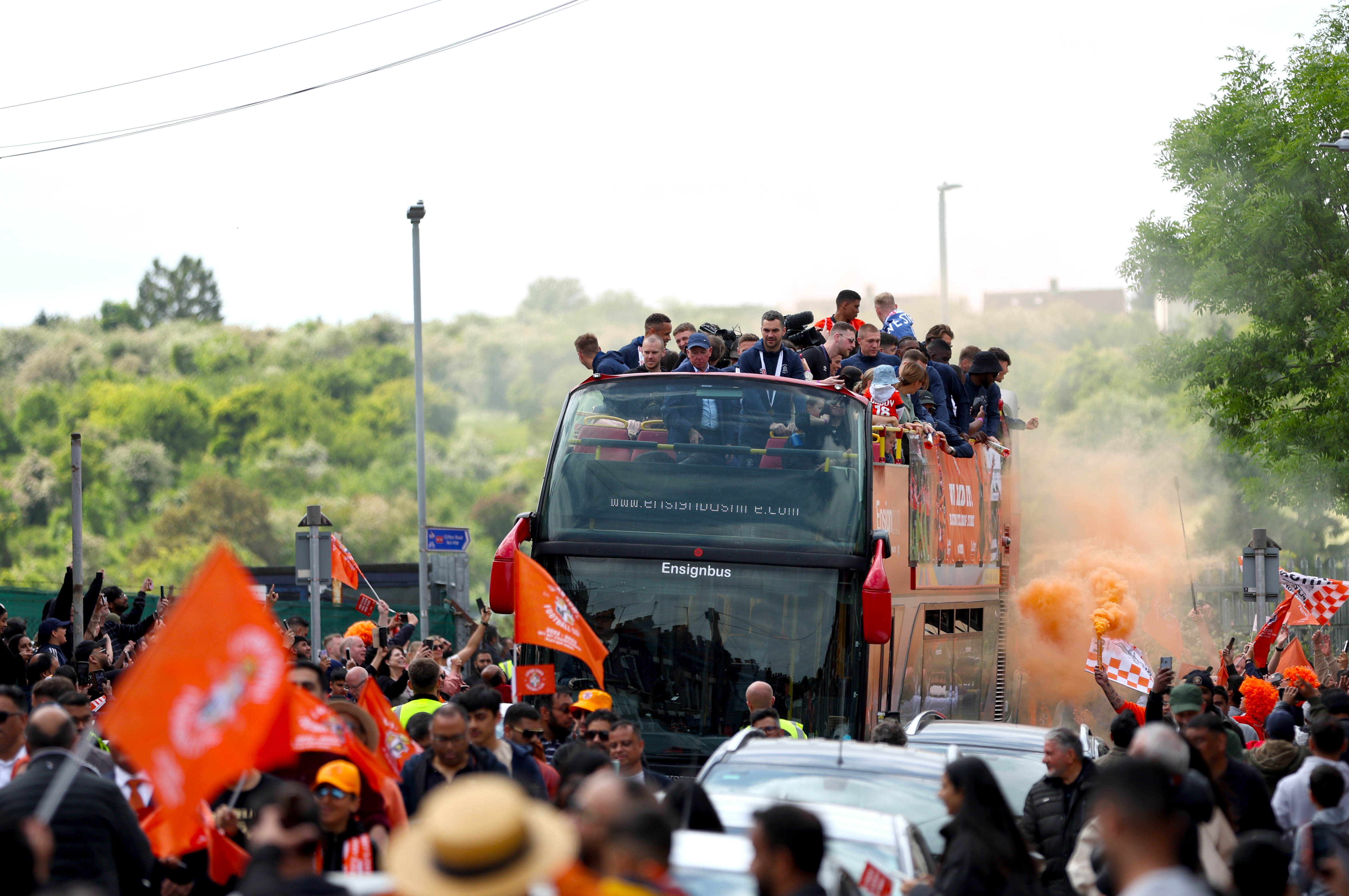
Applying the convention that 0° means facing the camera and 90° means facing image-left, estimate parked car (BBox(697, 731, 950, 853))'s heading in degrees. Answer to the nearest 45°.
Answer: approximately 0°

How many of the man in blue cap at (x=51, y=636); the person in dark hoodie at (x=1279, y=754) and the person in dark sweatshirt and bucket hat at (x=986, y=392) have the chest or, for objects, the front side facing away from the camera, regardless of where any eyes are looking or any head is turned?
1

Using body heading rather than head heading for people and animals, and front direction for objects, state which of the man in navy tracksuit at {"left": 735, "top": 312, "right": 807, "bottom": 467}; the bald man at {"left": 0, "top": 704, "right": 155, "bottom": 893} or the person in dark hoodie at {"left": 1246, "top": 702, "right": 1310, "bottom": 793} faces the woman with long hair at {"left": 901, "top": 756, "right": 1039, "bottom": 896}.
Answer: the man in navy tracksuit

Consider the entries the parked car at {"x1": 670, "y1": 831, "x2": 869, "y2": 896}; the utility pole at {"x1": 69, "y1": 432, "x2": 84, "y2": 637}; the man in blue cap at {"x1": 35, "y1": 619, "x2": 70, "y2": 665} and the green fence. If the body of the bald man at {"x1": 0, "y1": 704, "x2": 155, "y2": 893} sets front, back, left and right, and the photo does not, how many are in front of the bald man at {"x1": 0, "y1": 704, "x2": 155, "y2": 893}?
3

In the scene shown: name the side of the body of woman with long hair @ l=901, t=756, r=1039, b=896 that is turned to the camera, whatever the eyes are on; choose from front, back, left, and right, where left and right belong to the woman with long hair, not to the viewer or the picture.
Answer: left

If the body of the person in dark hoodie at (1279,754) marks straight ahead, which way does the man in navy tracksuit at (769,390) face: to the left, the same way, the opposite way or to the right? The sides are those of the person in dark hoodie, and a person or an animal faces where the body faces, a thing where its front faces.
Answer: the opposite way

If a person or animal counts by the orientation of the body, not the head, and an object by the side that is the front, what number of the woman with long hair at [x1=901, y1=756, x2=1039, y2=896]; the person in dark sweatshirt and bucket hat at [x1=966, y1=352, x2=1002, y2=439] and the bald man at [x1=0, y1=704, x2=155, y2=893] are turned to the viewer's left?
1

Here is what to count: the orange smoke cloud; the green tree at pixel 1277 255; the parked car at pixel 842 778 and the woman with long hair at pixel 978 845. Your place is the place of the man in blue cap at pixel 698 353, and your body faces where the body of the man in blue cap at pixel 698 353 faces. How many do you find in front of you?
2

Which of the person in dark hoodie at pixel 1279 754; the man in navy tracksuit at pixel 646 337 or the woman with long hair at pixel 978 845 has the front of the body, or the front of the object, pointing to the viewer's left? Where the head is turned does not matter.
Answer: the woman with long hair

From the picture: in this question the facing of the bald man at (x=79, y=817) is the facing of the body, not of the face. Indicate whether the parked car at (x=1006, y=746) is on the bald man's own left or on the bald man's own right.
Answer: on the bald man's own right

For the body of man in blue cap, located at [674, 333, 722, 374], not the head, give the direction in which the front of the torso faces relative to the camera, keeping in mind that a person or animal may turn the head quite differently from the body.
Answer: toward the camera

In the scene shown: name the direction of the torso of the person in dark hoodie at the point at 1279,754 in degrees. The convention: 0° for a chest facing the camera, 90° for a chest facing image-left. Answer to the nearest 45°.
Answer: approximately 180°

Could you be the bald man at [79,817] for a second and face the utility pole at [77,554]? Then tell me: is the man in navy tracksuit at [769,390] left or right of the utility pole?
right

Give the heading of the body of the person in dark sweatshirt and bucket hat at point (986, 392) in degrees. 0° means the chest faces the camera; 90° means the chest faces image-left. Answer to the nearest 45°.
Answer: approximately 315°

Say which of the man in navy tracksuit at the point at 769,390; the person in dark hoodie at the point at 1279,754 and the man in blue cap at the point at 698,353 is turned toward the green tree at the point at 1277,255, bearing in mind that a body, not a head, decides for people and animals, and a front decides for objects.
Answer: the person in dark hoodie

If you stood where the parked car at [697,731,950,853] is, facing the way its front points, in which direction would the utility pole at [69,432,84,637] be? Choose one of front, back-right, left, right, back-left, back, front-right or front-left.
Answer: back-right

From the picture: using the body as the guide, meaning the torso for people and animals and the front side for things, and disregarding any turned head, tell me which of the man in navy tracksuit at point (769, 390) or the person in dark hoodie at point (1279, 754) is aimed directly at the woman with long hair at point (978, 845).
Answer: the man in navy tracksuit

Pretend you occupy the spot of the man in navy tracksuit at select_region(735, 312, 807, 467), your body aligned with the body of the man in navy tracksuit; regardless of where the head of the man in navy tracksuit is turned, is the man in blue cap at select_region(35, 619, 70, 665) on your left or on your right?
on your right

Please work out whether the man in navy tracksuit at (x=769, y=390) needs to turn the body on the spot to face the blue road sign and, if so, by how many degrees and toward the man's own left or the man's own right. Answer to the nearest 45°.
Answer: approximately 135° to the man's own right
